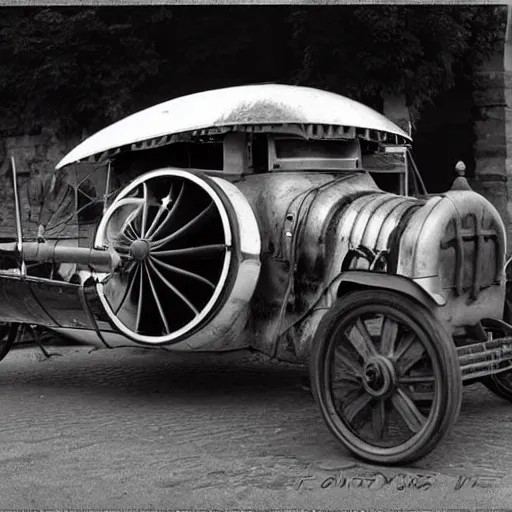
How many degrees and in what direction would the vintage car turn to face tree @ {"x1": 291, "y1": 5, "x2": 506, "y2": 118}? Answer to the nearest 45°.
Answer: approximately 135° to its left

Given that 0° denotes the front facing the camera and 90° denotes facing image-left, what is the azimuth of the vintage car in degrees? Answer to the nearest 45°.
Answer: approximately 315°

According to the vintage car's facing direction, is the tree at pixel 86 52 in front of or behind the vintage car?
behind
